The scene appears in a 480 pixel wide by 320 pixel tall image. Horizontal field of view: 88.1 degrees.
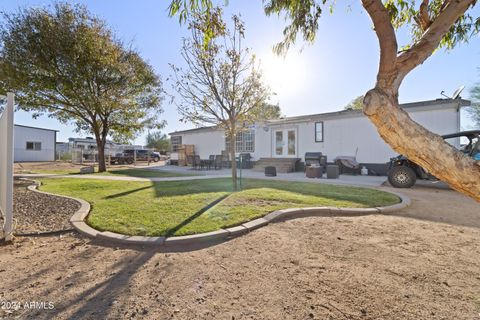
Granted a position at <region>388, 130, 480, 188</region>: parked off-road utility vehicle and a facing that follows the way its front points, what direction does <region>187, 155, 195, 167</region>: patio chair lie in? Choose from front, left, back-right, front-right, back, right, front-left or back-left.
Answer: front

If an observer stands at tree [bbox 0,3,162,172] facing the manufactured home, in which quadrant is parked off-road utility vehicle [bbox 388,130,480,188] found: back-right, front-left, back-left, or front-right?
front-right

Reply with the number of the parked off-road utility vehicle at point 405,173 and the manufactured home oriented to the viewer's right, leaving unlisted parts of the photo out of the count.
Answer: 0

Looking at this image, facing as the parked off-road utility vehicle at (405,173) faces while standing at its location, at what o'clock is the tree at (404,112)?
The tree is roughly at 9 o'clock from the parked off-road utility vehicle.

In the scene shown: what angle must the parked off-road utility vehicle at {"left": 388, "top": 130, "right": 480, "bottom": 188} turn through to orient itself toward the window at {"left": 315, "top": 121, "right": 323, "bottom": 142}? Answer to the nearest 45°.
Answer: approximately 45° to its right

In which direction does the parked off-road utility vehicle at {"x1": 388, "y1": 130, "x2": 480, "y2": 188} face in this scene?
to the viewer's left

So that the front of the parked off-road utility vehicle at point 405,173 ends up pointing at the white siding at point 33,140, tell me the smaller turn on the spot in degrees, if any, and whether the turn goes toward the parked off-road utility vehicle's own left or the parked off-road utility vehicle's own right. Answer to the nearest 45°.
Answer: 0° — it already faces it

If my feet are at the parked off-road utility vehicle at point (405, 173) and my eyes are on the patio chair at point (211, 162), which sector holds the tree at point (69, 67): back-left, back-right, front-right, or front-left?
front-left

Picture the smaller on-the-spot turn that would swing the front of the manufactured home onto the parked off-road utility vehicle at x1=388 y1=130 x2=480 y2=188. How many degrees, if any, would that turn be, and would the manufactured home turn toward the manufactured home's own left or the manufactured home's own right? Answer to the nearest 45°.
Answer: approximately 90° to the manufactured home's own left

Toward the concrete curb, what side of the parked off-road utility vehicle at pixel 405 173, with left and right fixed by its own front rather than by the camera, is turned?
left

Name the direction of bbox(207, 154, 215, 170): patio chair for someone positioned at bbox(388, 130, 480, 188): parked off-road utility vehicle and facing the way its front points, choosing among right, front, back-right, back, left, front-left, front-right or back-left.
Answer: front

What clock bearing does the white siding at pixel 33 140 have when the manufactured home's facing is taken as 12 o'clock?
The white siding is roughly at 2 o'clock from the manufactured home.

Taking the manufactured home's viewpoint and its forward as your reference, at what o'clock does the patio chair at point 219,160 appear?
The patio chair is roughly at 2 o'clock from the manufactured home.

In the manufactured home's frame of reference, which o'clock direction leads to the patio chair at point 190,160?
The patio chair is roughly at 2 o'clock from the manufactured home.

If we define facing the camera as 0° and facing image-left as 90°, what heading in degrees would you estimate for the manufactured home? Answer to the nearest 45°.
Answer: approximately 45°

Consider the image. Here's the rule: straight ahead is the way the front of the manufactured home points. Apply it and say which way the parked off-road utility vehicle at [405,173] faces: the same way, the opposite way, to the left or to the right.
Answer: to the right
